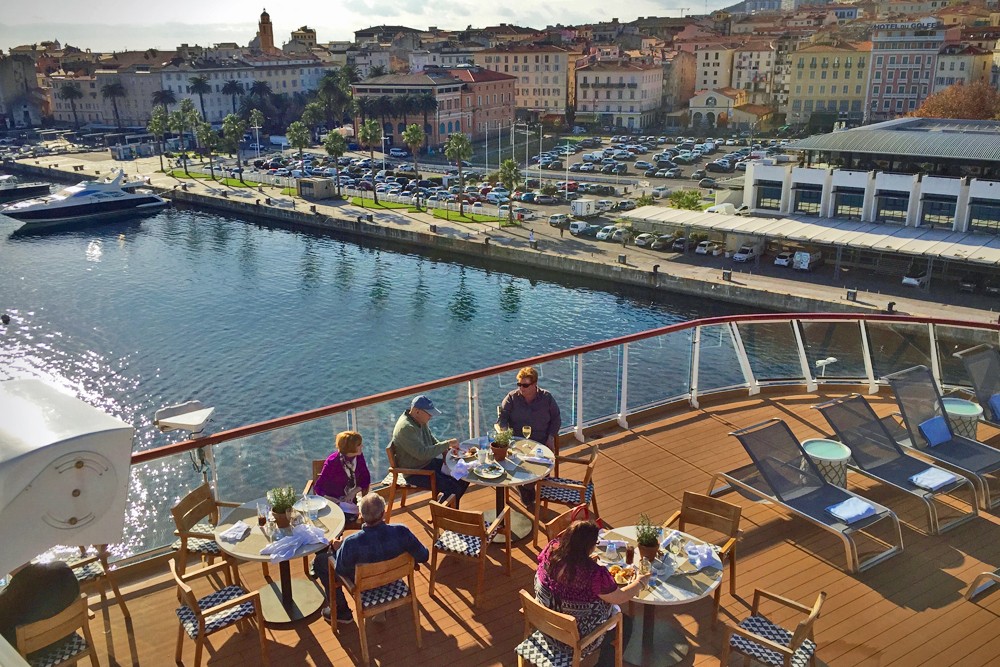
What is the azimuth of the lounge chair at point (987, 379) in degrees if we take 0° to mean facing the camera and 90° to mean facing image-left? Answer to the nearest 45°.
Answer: approximately 315°

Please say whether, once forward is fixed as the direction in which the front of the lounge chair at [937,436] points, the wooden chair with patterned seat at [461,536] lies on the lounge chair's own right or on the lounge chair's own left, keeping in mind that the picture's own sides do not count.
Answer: on the lounge chair's own right

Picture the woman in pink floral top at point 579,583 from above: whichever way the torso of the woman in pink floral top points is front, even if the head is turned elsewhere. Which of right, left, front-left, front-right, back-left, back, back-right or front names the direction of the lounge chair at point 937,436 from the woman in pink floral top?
front

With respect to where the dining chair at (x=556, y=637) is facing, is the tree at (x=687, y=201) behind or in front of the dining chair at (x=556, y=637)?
in front

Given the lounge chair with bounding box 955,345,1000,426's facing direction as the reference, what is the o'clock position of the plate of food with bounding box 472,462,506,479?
The plate of food is roughly at 3 o'clock from the lounge chair.

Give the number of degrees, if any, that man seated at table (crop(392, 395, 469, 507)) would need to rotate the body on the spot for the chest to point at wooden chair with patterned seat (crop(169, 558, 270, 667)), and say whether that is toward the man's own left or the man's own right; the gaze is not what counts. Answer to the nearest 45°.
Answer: approximately 135° to the man's own right

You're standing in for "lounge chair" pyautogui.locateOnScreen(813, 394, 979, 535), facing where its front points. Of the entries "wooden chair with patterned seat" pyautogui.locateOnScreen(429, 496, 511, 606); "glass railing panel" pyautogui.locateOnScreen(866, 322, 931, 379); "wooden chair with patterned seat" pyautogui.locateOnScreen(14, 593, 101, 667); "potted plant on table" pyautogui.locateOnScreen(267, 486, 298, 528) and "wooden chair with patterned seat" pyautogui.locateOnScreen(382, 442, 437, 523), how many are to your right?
4

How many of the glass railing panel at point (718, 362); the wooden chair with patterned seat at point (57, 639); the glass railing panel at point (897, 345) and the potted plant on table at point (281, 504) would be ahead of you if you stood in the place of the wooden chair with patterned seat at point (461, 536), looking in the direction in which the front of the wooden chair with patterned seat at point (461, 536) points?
2

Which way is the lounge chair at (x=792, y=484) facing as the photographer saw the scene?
facing the viewer and to the right of the viewer

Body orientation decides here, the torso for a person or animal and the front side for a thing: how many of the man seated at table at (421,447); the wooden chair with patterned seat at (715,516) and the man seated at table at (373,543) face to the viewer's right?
1

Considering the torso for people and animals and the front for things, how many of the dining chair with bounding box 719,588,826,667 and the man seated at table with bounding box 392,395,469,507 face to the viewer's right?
1

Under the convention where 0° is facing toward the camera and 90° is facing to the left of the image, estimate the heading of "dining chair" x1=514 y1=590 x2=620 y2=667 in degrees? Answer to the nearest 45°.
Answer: approximately 225°

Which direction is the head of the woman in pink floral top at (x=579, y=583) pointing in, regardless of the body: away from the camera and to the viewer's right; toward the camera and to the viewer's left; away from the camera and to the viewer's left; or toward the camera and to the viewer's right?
away from the camera and to the viewer's right

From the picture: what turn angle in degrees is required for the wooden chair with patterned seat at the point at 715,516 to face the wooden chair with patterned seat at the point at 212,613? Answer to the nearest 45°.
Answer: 0° — it already faces it

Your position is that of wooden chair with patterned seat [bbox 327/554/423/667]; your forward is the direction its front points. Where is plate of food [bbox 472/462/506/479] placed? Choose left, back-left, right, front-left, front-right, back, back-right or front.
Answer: right

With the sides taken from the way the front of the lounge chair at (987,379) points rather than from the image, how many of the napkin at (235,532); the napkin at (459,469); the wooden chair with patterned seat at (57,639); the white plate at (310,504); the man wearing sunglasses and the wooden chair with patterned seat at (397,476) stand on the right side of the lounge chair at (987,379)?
6

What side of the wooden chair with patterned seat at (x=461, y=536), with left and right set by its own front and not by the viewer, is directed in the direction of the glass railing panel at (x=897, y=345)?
front

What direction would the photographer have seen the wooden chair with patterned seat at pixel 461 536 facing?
facing away from the viewer and to the right of the viewer

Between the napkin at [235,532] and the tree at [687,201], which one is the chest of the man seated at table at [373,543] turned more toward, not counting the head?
the napkin

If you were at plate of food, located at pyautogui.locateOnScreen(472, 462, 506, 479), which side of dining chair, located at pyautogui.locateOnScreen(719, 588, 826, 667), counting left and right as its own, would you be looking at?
front

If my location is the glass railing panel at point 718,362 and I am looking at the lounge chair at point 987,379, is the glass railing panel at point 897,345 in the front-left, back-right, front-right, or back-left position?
front-left

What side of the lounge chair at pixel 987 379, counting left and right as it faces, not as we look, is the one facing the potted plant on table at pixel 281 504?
right

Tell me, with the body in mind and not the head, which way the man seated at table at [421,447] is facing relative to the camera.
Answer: to the viewer's right
